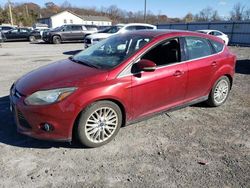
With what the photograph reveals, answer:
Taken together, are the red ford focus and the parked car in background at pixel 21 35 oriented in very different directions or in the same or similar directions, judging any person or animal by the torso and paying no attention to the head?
same or similar directions

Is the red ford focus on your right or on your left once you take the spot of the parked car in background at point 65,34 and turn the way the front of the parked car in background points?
on your left

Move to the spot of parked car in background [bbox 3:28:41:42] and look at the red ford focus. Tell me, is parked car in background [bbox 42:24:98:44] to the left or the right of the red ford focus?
left

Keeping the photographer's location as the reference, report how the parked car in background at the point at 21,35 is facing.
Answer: facing to the left of the viewer

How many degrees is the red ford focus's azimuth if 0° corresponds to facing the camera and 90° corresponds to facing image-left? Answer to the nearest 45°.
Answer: approximately 45°

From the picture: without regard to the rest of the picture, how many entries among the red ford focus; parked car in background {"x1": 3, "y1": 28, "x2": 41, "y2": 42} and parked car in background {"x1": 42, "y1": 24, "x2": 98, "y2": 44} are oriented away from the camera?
0

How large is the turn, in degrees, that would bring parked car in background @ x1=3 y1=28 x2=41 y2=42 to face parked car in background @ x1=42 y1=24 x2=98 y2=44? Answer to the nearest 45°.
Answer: approximately 135° to its left

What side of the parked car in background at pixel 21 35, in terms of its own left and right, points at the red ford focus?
left

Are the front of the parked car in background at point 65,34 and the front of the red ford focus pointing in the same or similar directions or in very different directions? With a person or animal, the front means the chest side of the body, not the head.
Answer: same or similar directions

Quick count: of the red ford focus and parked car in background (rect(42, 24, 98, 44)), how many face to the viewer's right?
0

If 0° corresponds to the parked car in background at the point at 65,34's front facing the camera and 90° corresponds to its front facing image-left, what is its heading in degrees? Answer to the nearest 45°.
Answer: approximately 45°
